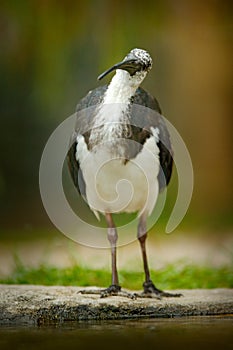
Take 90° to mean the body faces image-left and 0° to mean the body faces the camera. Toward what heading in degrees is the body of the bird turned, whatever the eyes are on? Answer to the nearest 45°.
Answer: approximately 0°
